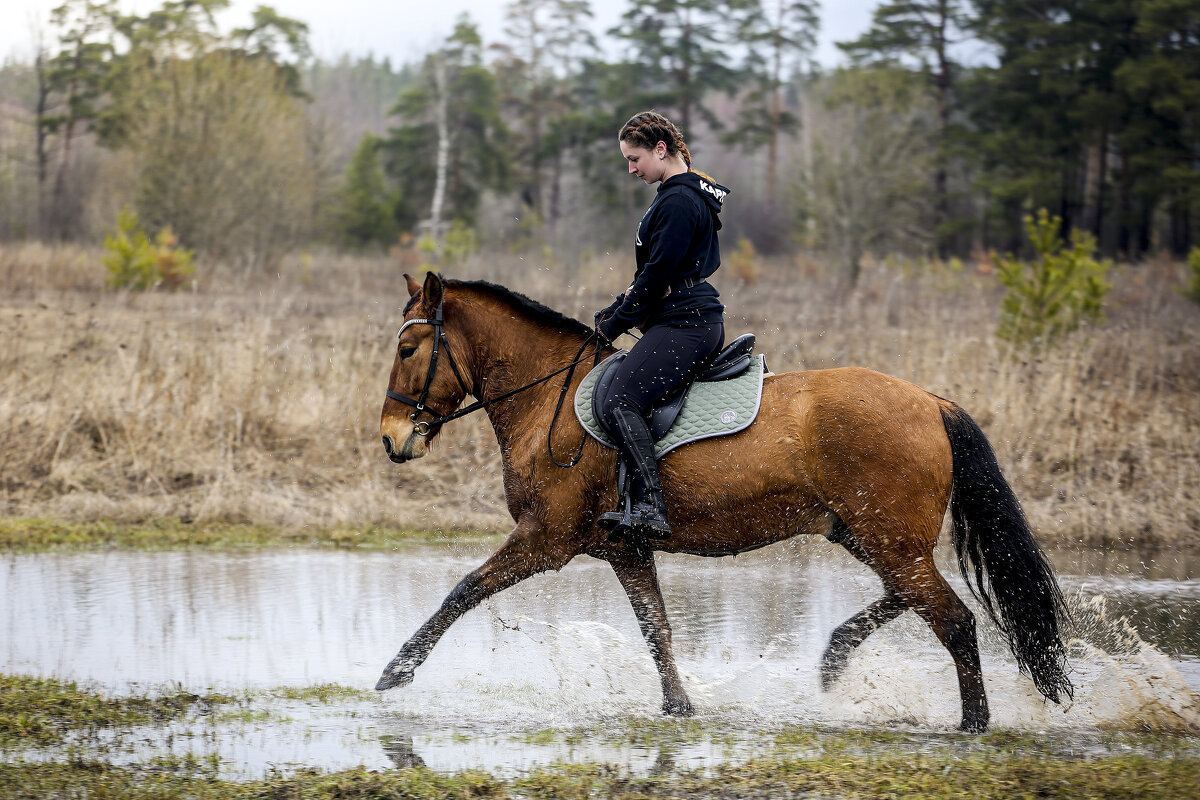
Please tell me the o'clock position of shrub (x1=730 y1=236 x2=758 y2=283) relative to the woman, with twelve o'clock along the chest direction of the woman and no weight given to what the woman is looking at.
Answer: The shrub is roughly at 3 o'clock from the woman.

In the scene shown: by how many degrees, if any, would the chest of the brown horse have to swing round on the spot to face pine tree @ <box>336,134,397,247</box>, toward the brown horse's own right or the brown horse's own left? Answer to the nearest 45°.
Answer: approximately 90° to the brown horse's own right

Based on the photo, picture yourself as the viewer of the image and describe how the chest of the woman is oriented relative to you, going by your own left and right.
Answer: facing to the left of the viewer

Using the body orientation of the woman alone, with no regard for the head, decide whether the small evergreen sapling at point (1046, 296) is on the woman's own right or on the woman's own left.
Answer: on the woman's own right

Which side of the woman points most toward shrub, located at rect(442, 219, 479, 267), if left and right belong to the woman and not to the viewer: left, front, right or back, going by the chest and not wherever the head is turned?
right

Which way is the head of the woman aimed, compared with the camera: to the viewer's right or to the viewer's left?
to the viewer's left

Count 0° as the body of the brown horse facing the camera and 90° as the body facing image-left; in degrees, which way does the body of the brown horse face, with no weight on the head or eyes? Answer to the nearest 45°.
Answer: approximately 90°
